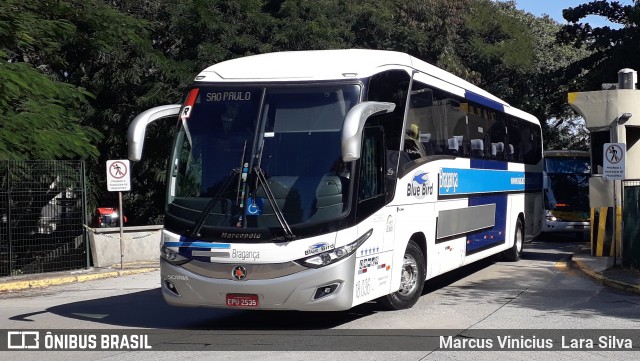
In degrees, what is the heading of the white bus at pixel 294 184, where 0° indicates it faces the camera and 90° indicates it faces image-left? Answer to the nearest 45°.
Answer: approximately 45°

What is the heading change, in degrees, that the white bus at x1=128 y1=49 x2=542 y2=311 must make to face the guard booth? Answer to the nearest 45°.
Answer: approximately 180°

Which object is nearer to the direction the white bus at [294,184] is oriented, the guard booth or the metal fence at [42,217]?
the metal fence

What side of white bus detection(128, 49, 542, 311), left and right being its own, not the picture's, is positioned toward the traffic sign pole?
right

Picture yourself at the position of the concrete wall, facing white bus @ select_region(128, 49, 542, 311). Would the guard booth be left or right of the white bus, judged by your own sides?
left

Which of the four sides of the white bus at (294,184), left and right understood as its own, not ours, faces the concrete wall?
right
